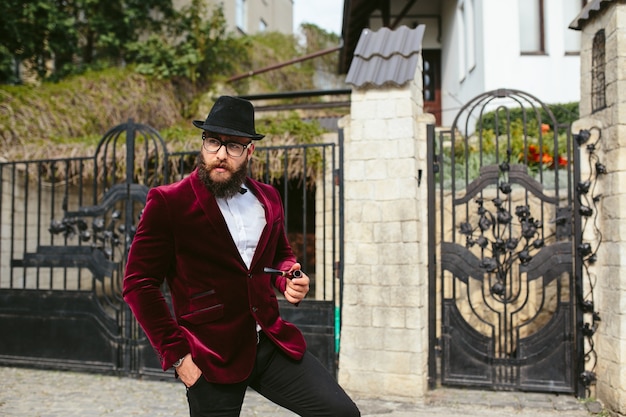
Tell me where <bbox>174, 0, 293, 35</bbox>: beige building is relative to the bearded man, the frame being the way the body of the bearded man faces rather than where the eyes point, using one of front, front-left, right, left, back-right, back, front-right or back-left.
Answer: back-left

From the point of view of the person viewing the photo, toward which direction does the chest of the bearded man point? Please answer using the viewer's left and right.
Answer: facing the viewer and to the right of the viewer

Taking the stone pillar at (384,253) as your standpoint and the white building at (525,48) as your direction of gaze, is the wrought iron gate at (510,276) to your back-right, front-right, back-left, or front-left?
front-right

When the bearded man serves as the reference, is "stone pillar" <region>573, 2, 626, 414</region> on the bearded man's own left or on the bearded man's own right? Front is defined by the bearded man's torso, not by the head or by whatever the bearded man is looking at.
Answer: on the bearded man's own left

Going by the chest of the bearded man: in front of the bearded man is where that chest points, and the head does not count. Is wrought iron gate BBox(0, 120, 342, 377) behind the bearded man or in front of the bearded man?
behind

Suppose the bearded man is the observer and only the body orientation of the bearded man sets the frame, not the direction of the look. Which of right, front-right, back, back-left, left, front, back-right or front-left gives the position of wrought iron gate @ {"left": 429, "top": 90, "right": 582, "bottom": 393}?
left

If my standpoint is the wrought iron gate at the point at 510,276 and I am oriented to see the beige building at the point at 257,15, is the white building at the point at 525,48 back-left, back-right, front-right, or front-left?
front-right

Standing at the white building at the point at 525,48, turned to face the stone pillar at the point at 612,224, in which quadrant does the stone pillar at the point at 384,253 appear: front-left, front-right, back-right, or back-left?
front-right

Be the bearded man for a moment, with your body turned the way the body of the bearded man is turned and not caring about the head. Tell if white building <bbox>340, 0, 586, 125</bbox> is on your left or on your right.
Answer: on your left
